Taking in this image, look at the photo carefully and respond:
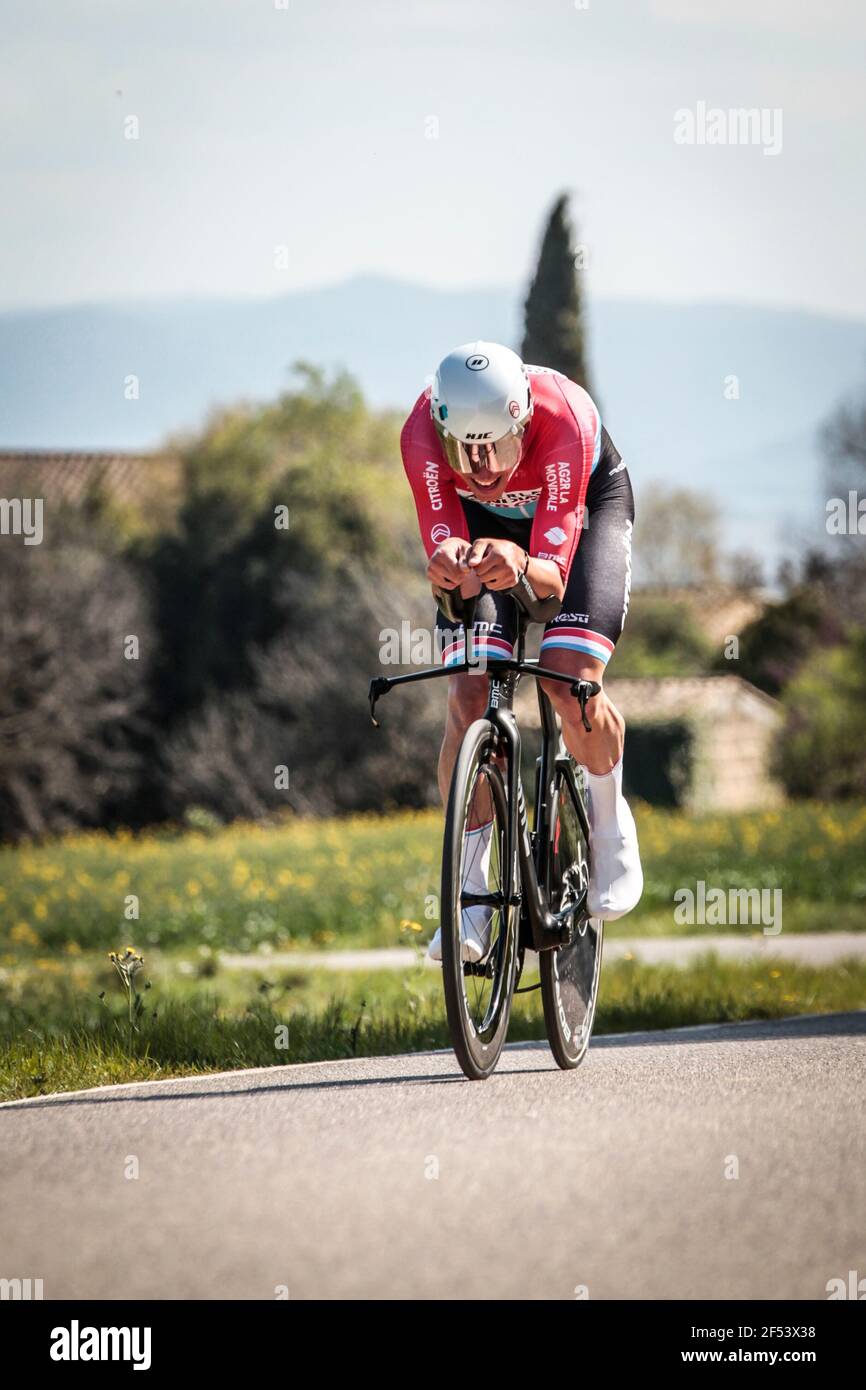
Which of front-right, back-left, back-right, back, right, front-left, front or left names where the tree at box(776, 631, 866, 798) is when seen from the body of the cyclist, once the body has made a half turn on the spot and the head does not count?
front

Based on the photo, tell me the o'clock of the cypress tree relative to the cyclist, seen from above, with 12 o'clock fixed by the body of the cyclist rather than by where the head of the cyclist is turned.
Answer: The cypress tree is roughly at 6 o'clock from the cyclist.

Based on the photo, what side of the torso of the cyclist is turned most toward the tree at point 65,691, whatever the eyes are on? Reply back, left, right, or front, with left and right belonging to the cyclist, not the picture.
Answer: back

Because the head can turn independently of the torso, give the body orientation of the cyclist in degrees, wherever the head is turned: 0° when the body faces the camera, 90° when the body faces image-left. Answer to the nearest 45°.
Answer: approximately 0°
